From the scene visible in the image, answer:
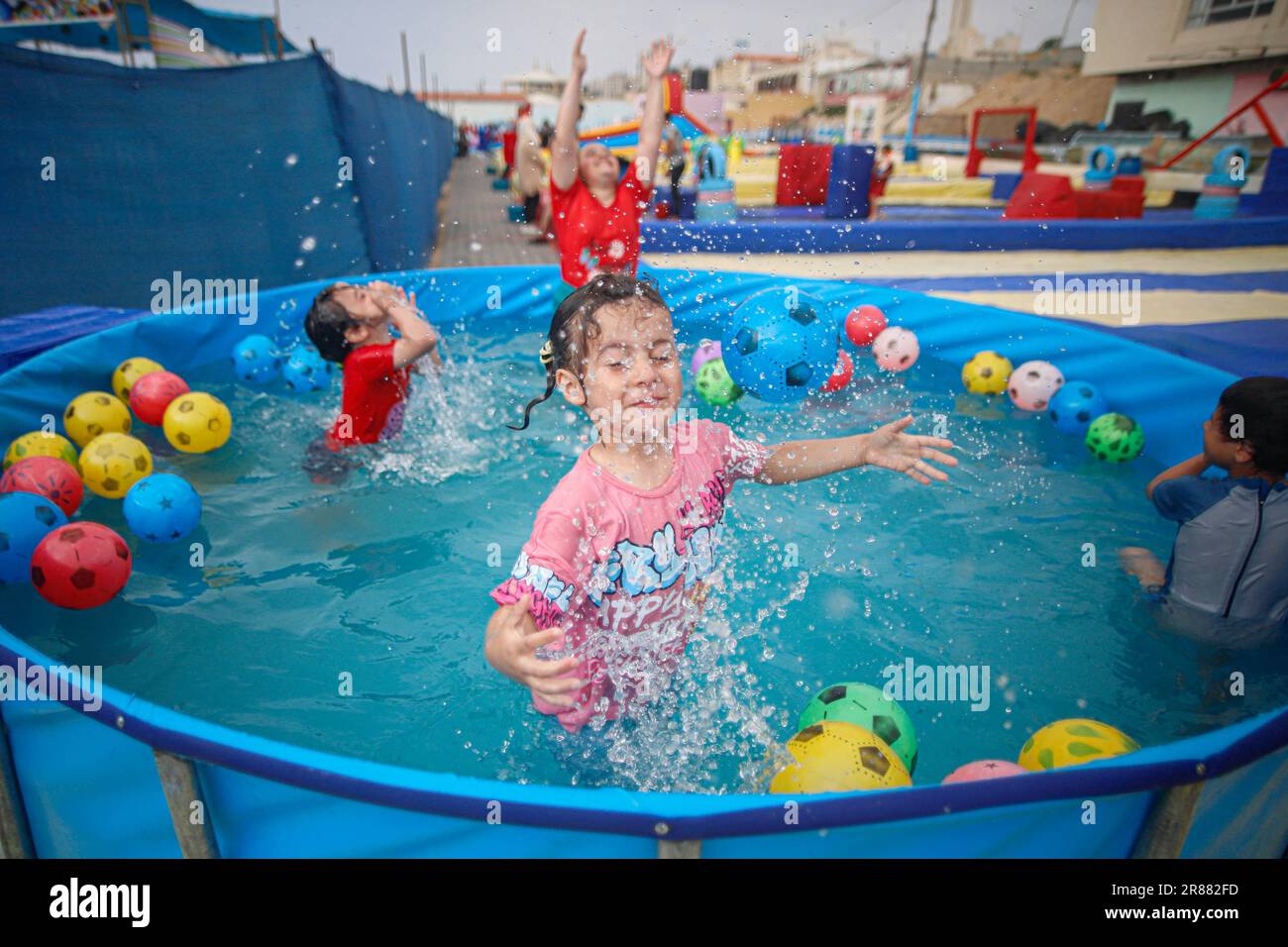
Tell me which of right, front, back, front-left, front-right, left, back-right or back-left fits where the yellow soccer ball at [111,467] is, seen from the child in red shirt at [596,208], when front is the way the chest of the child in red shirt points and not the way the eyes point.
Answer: front-right

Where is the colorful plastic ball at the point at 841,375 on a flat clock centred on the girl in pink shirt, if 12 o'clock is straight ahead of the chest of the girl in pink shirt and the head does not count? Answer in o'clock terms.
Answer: The colorful plastic ball is roughly at 8 o'clock from the girl in pink shirt.

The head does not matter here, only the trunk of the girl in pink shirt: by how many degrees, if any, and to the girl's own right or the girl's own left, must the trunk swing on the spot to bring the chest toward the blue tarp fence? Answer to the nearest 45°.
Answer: approximately 180°

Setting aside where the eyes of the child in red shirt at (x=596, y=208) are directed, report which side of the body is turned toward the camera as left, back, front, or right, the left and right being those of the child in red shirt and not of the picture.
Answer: front

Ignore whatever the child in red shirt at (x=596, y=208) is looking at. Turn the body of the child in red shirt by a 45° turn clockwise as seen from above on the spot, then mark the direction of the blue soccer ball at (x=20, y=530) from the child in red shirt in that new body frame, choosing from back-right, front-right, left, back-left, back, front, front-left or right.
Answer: front

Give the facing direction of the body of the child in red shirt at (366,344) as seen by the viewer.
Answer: to the viewer's right

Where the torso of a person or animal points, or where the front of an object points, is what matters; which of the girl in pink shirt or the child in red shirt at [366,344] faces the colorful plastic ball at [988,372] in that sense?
the child in red shirt

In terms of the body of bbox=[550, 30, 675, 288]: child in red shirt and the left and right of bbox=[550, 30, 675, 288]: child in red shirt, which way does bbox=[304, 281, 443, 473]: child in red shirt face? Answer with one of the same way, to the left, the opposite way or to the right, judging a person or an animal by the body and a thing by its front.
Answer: to the left

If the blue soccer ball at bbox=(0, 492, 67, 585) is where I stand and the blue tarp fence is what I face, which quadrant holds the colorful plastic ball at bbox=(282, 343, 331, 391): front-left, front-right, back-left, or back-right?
front-right

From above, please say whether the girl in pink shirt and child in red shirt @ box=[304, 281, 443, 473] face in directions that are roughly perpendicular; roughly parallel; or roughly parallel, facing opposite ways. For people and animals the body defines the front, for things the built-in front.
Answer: roughly perpendicular
